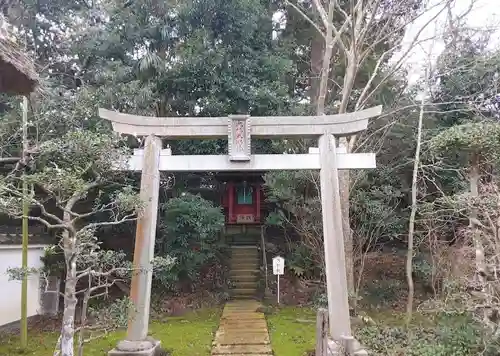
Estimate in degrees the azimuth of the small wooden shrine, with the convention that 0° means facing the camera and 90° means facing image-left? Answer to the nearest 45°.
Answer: approximately 0°

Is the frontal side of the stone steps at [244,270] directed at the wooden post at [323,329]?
yes

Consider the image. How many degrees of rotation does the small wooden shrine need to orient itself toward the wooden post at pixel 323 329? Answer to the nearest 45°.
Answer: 0° — it already faces it

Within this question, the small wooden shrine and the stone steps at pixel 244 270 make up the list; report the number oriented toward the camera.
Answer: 2

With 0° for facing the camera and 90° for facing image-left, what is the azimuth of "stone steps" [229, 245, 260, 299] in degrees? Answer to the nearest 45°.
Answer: approximately 0°

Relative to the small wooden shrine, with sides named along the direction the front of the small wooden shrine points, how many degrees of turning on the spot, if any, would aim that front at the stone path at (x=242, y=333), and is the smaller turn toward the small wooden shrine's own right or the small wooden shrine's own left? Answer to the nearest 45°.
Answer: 0° — it already faces it
